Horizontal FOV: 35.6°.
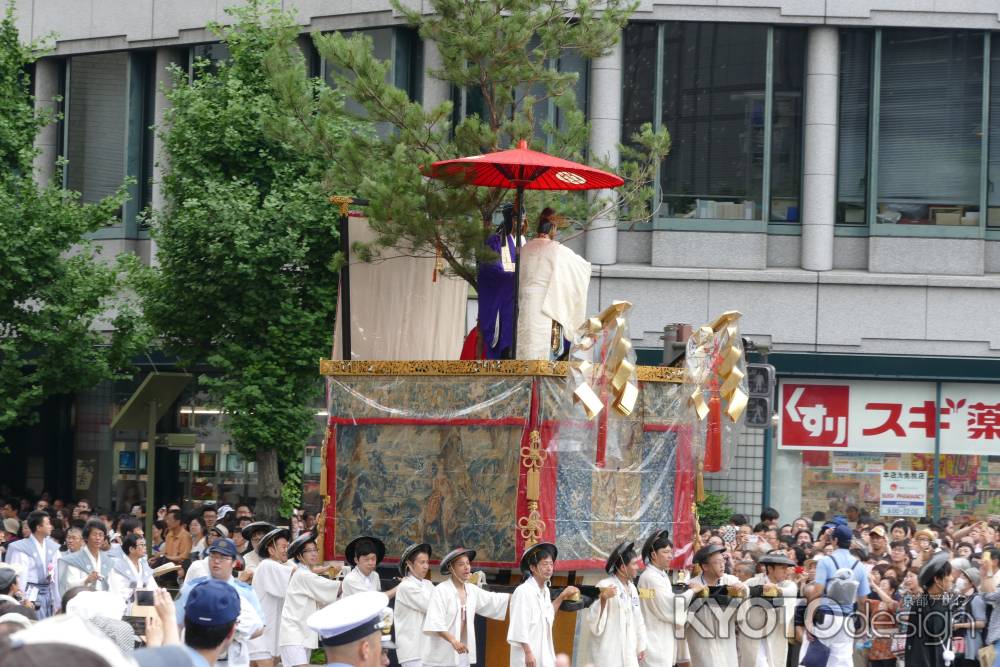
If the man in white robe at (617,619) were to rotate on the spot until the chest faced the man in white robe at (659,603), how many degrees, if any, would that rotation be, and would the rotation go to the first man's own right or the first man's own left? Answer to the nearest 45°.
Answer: approximately 90° to the first man's own left

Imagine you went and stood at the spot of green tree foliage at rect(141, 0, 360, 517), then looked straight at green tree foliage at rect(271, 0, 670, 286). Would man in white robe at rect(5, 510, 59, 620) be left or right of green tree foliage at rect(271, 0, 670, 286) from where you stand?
right

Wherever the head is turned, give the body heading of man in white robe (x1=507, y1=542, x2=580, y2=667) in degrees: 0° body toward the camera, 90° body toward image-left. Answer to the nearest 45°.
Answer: approximately 315°

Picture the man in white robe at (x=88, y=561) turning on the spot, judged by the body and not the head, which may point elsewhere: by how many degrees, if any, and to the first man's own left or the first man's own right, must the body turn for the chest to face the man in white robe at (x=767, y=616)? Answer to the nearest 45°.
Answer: approximately 45° to the first man's own left
